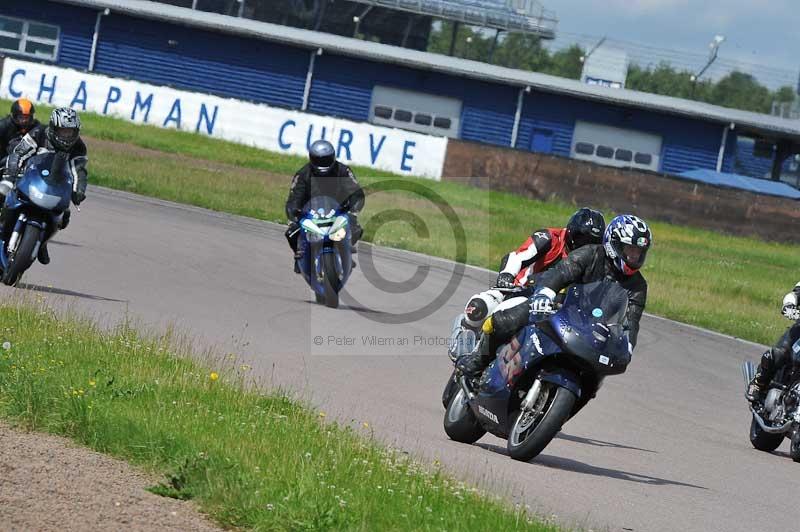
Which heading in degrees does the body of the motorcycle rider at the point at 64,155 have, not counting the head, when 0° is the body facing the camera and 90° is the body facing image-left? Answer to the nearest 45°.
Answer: approximately 0°

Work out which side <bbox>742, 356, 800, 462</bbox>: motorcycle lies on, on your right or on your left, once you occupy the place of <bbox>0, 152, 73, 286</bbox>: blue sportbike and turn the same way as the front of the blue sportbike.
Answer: on your left

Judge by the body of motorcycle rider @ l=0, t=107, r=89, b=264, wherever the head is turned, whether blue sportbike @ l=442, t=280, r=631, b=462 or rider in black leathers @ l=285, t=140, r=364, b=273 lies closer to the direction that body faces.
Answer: the blue sportbike

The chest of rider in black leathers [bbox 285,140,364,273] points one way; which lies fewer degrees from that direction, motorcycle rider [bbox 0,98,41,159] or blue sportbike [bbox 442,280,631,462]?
the blue sportbike

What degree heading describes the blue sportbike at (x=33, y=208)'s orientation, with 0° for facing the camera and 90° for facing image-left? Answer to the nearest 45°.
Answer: approximately 0°

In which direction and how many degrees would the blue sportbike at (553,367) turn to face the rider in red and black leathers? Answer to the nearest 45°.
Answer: approximately 135° to its left

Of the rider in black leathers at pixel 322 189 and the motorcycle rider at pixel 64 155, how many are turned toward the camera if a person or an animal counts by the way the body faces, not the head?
2

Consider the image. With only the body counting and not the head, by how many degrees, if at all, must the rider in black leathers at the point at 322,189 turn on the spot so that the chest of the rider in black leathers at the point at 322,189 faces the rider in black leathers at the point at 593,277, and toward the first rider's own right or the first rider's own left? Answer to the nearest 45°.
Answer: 0° — they already face them
